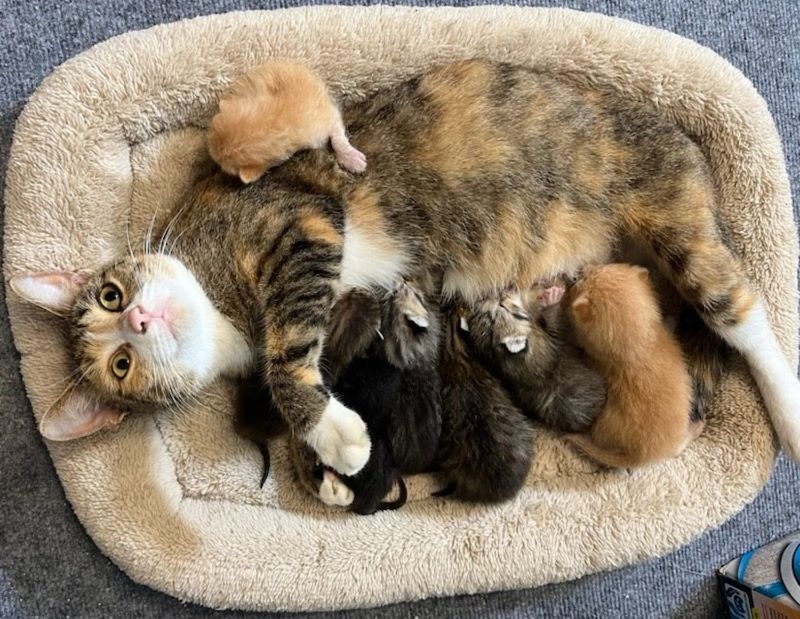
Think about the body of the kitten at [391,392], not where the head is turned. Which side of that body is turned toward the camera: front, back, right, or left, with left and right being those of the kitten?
back

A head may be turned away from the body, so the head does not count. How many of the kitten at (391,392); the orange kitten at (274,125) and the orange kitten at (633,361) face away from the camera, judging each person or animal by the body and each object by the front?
2

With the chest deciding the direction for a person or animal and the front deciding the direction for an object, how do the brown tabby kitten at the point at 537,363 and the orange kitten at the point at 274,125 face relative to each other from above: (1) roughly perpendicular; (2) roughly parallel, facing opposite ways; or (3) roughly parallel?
roughly perpendicular

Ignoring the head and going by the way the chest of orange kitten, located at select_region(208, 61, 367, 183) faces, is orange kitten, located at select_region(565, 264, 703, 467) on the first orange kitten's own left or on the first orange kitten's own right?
on the first orange kitten's own left

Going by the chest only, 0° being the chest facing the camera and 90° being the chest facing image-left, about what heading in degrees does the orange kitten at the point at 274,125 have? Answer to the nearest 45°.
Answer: approximately 45°

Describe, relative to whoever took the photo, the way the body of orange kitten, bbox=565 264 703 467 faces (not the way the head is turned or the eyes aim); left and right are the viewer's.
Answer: facing away from the viewer

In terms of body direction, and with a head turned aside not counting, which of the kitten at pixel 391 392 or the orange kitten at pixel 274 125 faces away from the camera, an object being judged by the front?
the kitten

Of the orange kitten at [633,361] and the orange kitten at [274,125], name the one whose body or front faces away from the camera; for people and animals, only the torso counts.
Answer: the orange kitten at [633,361]
